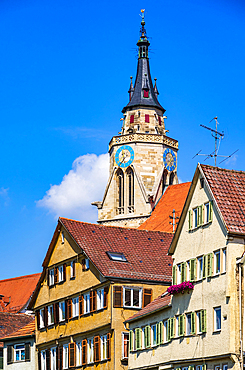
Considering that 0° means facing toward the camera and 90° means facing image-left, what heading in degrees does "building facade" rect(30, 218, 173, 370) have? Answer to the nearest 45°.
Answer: approximately 45°
